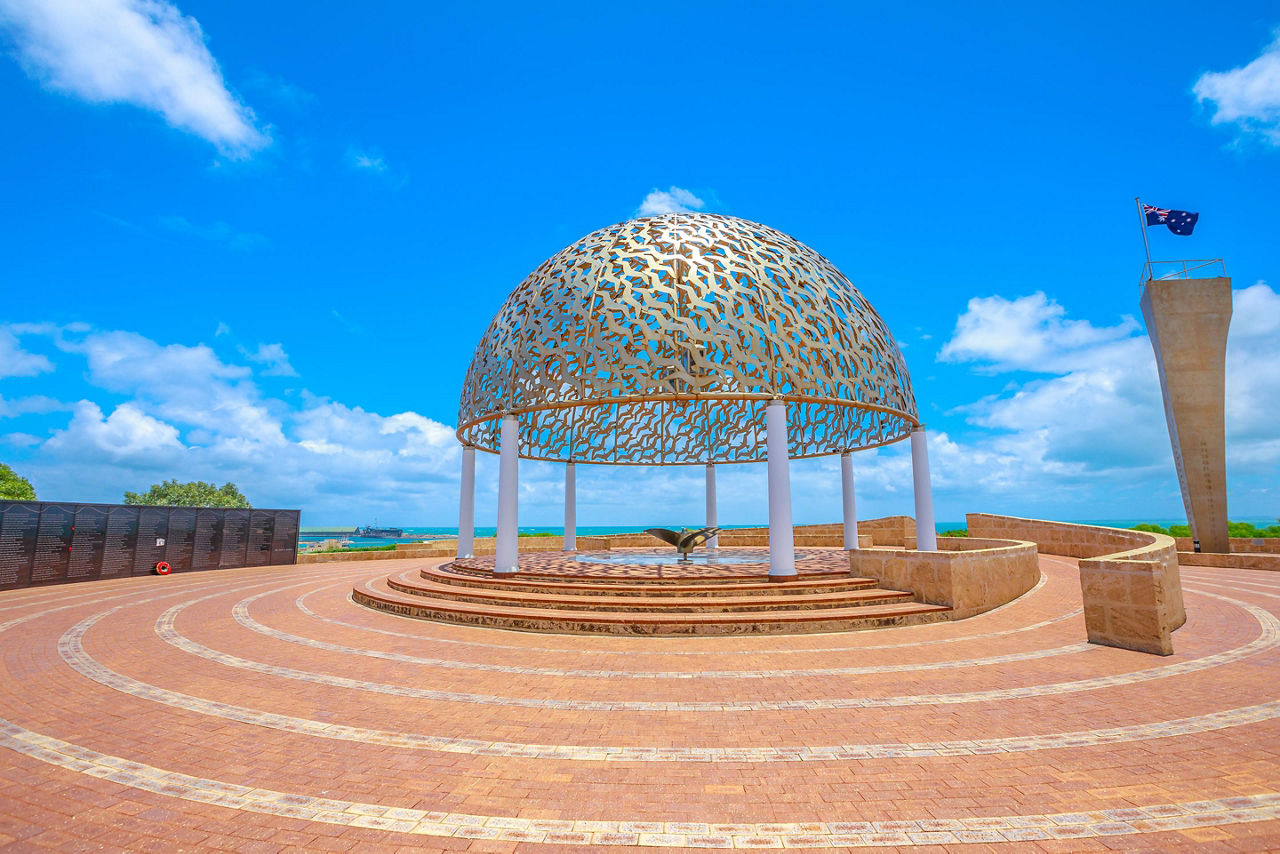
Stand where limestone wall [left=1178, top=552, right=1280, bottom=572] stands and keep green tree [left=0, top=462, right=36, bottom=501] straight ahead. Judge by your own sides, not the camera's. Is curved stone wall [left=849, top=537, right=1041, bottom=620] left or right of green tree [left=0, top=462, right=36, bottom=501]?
left

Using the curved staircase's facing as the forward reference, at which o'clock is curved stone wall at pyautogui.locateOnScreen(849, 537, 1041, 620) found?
The curved stone wall is roughly at 9 o'clock from the curved staircase.

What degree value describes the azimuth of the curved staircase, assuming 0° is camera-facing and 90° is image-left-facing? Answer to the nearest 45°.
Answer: approximately 0°

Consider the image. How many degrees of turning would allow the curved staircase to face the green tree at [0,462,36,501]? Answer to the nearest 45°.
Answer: approximately 135° to its right
